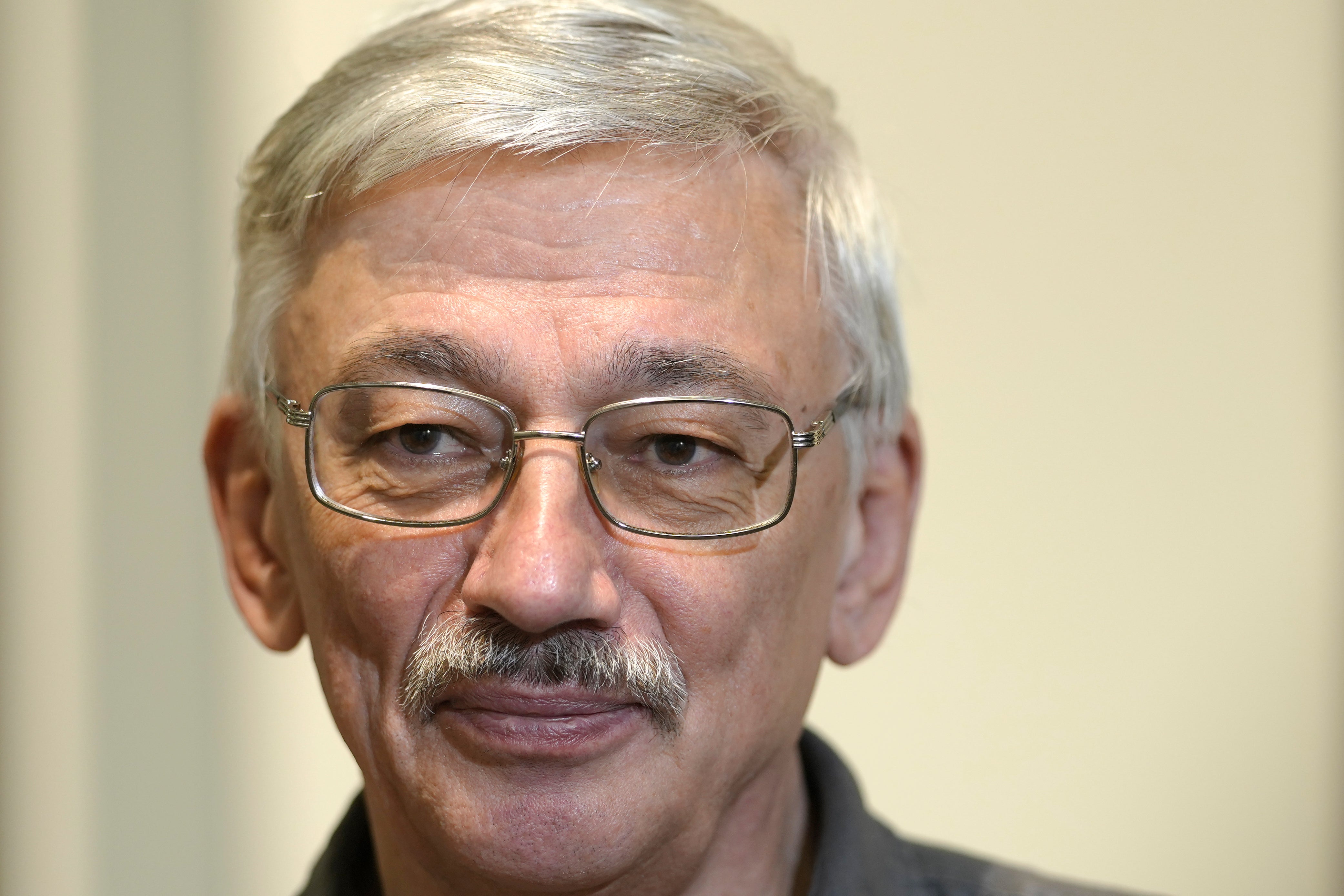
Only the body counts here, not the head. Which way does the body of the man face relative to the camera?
toward the camera
